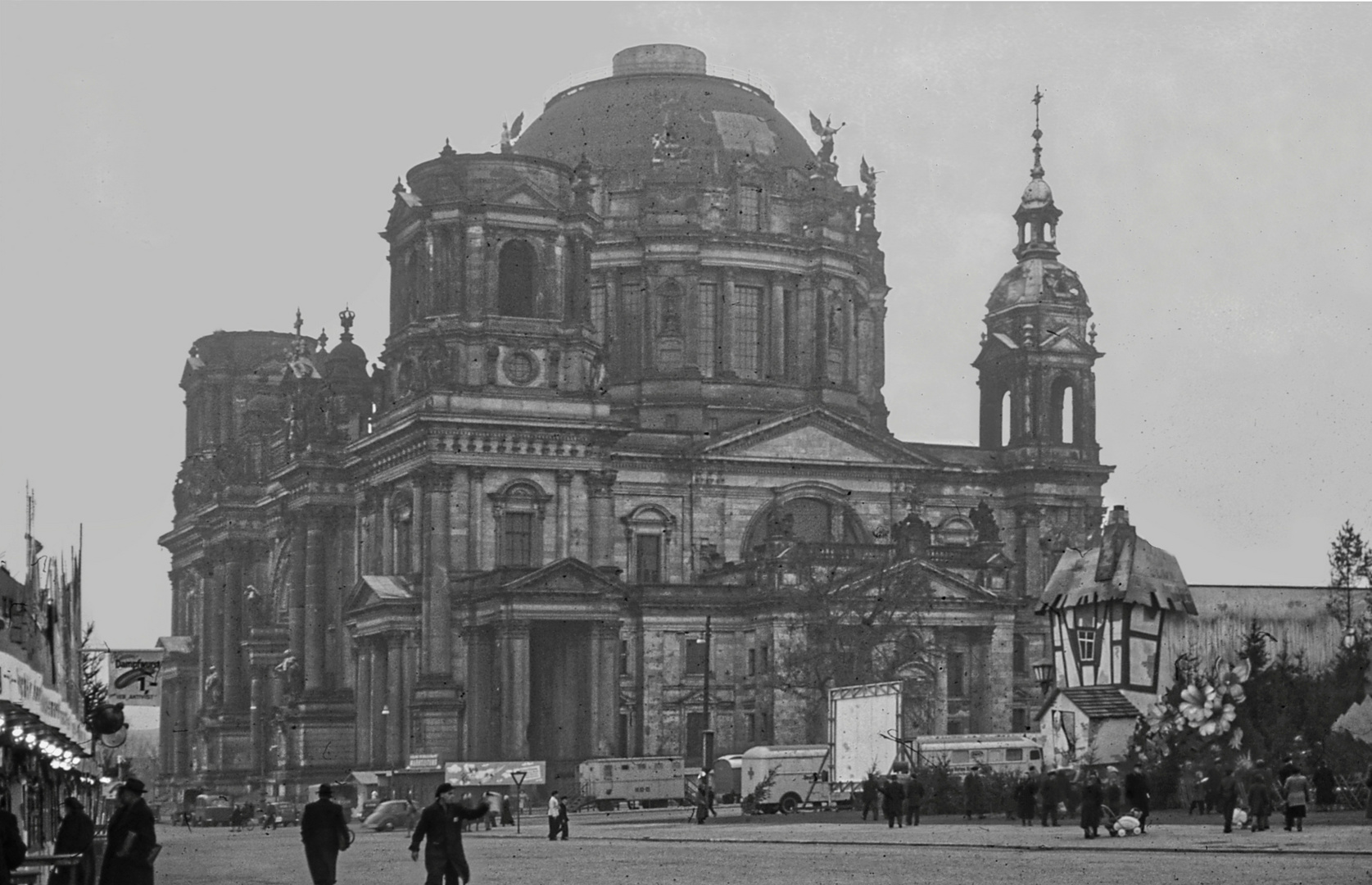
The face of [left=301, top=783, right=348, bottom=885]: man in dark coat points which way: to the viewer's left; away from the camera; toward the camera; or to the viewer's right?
away from the camera

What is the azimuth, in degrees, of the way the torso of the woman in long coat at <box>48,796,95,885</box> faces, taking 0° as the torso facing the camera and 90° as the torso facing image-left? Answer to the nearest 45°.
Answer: approximately 90°

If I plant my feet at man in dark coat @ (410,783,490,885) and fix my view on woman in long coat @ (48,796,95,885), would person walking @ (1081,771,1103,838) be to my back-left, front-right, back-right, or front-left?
back-right

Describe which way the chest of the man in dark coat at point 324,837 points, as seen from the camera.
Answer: away from the camera

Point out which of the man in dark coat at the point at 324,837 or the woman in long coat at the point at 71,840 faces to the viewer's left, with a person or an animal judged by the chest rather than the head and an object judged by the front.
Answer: the woman in long coat
